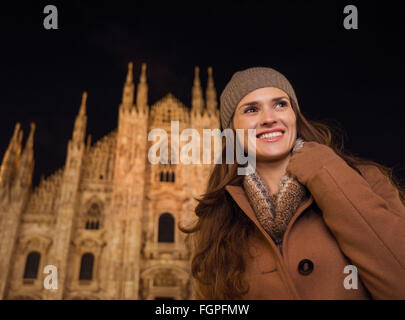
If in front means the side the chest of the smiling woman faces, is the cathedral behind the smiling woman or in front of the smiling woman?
behind

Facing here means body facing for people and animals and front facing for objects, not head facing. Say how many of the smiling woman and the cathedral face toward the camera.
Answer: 2

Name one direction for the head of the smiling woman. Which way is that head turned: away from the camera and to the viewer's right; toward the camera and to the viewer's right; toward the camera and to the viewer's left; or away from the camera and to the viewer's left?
toward the camera and to the viewer's right

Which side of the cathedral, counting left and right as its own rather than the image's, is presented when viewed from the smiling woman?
front

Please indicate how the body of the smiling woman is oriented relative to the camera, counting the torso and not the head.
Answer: toward the camera

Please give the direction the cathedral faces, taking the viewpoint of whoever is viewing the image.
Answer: facing the viewer

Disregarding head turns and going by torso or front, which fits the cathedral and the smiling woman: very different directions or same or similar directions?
same or similar directions
